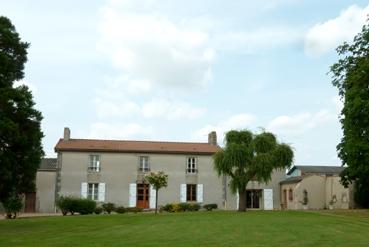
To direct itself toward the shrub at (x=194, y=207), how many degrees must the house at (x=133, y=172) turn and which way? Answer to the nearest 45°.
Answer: approximately 45° to its left

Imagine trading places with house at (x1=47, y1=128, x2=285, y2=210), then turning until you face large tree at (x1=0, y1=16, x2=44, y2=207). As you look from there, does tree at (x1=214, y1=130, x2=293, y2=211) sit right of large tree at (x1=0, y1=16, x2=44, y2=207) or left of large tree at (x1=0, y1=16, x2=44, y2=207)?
left

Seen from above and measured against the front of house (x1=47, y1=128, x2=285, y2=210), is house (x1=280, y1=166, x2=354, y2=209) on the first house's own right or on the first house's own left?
on the first house's own left

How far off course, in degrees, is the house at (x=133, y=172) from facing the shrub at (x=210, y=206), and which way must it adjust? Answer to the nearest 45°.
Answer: approximately 90° to its left

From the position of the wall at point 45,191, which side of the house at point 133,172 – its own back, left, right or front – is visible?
right

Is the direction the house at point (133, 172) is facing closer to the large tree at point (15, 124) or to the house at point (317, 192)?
the large tree

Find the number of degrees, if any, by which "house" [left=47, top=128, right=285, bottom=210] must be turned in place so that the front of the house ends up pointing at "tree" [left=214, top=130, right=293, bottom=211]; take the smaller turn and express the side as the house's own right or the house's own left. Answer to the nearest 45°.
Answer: approximately 45° to the house's own left

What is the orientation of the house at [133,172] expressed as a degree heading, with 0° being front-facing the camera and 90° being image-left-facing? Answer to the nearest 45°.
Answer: approximately 0°
